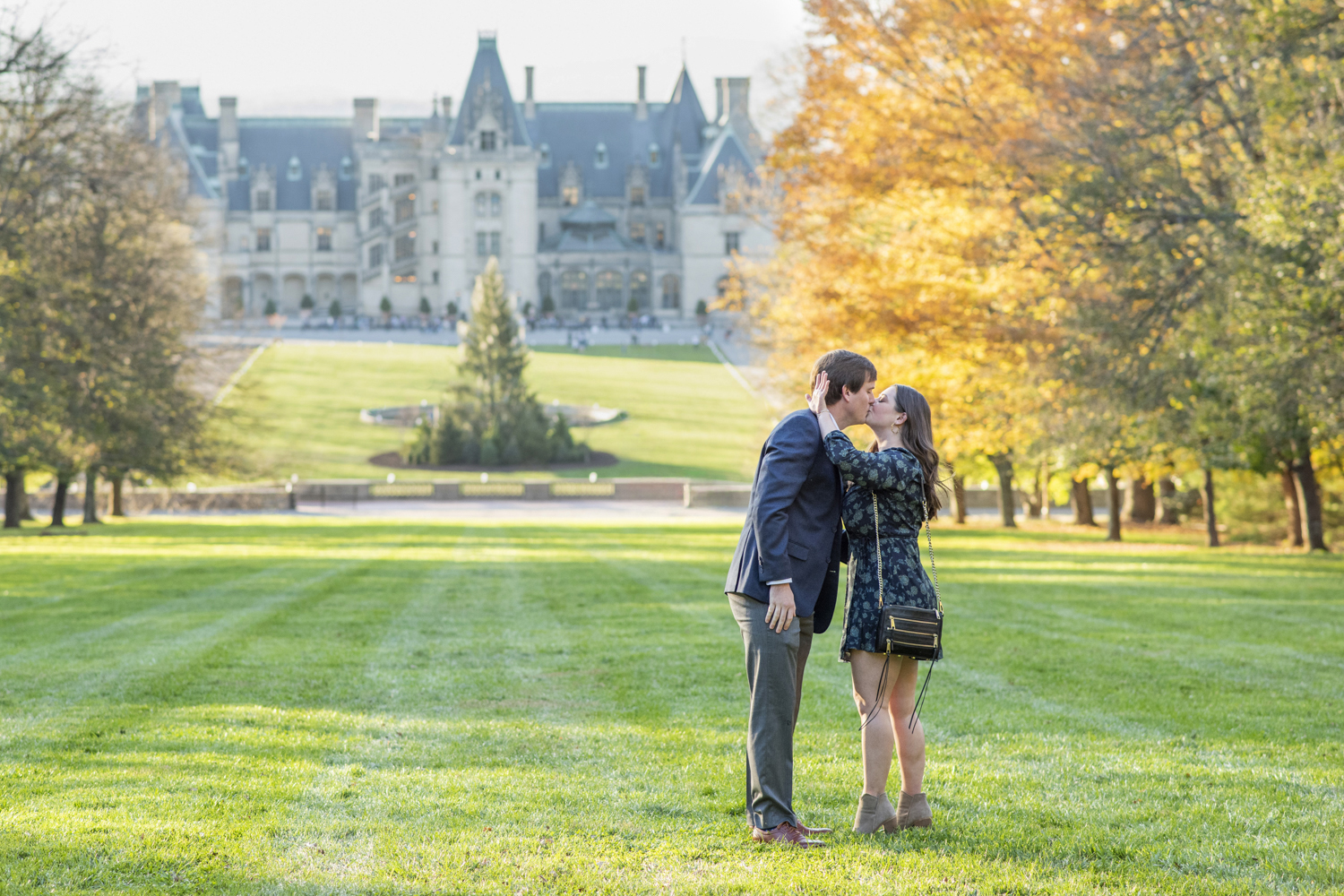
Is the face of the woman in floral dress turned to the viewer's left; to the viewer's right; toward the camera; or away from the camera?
to the viewer's left

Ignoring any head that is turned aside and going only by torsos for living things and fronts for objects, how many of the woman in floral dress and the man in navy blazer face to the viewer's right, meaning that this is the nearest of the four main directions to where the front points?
1

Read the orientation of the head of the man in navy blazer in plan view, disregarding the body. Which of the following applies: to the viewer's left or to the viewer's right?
to the viewer's right

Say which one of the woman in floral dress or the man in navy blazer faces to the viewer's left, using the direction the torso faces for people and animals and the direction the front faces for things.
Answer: the woman in floral dress

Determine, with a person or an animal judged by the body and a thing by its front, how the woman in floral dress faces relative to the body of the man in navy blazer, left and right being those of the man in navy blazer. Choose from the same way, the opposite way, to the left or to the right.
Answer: the opposite way

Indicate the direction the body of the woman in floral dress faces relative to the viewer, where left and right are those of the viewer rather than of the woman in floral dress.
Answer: facing to the left of the viewer

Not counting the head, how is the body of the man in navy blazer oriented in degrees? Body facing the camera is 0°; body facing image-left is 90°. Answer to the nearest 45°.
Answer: approximately 270°
